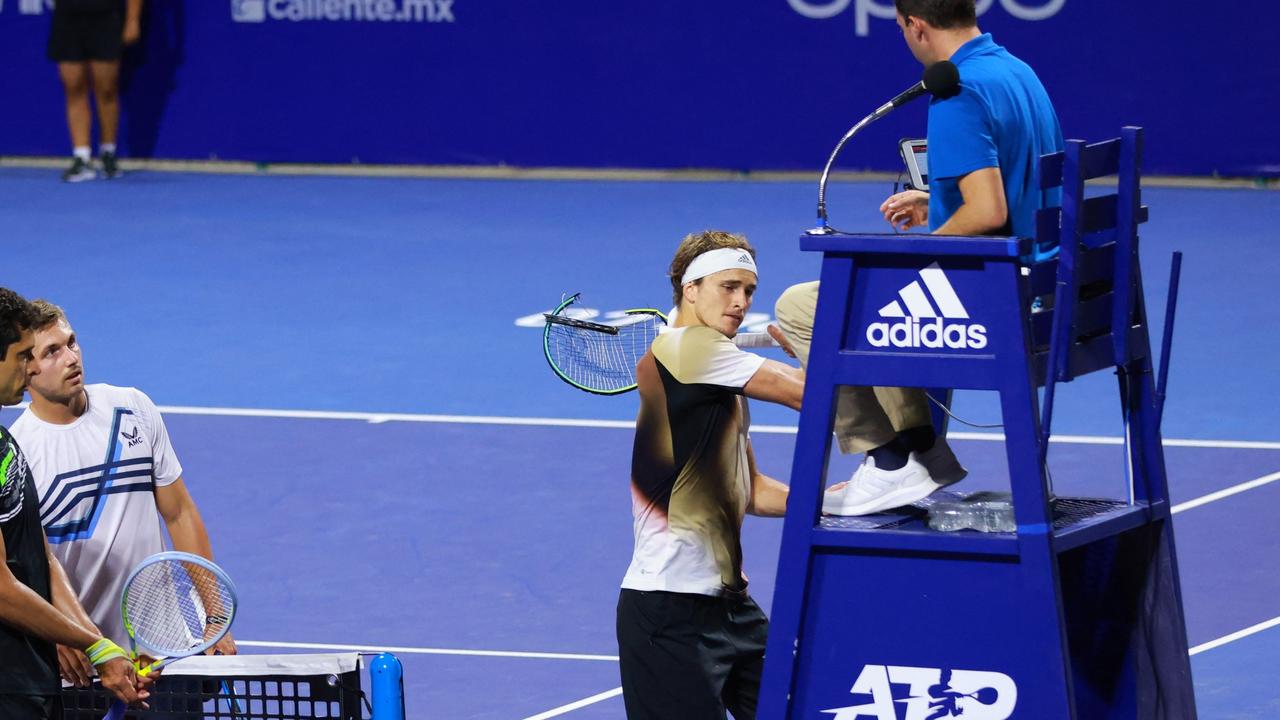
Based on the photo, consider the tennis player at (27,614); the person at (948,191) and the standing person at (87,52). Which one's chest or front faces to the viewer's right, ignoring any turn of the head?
the tennis player

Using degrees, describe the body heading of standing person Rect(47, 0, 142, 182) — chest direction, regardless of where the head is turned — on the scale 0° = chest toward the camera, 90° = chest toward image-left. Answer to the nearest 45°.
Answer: approximately 0°

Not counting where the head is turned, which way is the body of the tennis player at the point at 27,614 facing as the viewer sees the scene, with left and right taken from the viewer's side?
facing to the right of the viewer

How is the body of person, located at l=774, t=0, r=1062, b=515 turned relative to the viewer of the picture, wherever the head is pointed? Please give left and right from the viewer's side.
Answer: facing to the left of the viewer

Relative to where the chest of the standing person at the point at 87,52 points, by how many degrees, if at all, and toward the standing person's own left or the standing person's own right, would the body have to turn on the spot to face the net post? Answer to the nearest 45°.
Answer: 0° — they already face it

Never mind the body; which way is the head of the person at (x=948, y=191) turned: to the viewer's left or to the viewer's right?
to the viewer's left

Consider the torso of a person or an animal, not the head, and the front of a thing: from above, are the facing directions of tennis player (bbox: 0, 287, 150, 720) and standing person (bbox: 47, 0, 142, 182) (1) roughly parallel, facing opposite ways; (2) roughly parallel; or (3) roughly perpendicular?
roughly perpendicular

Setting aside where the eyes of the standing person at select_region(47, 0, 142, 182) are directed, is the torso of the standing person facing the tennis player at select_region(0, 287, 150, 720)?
yes

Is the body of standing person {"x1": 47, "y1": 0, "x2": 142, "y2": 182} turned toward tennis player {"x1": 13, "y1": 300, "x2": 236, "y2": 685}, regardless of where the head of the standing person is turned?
yes
